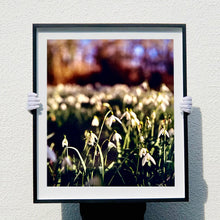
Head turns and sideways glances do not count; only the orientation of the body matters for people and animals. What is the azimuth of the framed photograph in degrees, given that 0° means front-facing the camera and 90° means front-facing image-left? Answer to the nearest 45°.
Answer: approximately 0°
